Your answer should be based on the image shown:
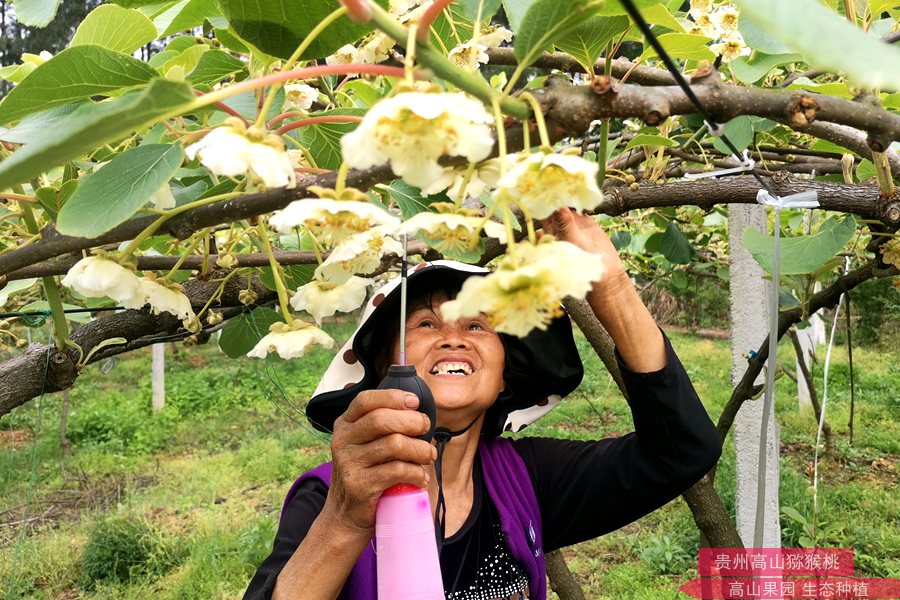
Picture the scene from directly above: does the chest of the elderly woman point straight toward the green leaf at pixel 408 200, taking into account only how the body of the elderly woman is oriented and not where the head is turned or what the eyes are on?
yes

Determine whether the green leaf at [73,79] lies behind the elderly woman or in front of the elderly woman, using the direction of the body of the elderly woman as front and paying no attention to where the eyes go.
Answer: in front

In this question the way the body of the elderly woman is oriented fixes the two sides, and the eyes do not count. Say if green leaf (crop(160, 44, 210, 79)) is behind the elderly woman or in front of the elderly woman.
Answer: in front

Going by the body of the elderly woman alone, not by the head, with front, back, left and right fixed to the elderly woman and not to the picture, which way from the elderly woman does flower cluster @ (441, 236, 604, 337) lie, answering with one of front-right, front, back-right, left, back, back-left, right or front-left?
front

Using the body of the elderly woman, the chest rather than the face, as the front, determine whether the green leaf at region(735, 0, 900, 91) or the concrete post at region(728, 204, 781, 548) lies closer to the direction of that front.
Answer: the green leaf

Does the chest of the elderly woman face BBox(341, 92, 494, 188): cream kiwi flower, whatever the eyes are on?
yes

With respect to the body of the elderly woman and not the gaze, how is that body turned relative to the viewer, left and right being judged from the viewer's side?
facing the viewer

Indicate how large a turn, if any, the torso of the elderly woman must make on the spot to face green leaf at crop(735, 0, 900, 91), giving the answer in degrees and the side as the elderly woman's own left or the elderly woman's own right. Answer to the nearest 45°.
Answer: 0° — they already face it
